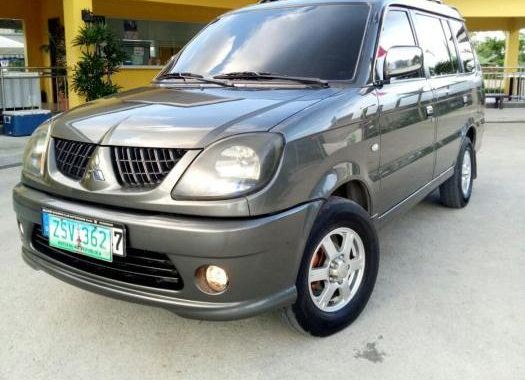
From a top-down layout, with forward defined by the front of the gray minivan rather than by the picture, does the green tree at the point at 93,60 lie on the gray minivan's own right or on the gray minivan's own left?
on the gray minivan's own right

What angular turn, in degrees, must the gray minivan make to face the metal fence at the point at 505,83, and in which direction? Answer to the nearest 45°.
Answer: approximately 180°

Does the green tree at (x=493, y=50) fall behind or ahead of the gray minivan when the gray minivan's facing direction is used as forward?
behind

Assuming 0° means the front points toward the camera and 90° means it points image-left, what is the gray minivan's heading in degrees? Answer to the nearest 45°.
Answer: approximately 45°

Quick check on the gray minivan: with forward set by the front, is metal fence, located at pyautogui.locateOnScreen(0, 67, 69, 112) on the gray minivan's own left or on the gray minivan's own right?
on the gray minivan's own right

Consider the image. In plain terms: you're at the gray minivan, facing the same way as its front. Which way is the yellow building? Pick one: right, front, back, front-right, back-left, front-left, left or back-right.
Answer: back-right
